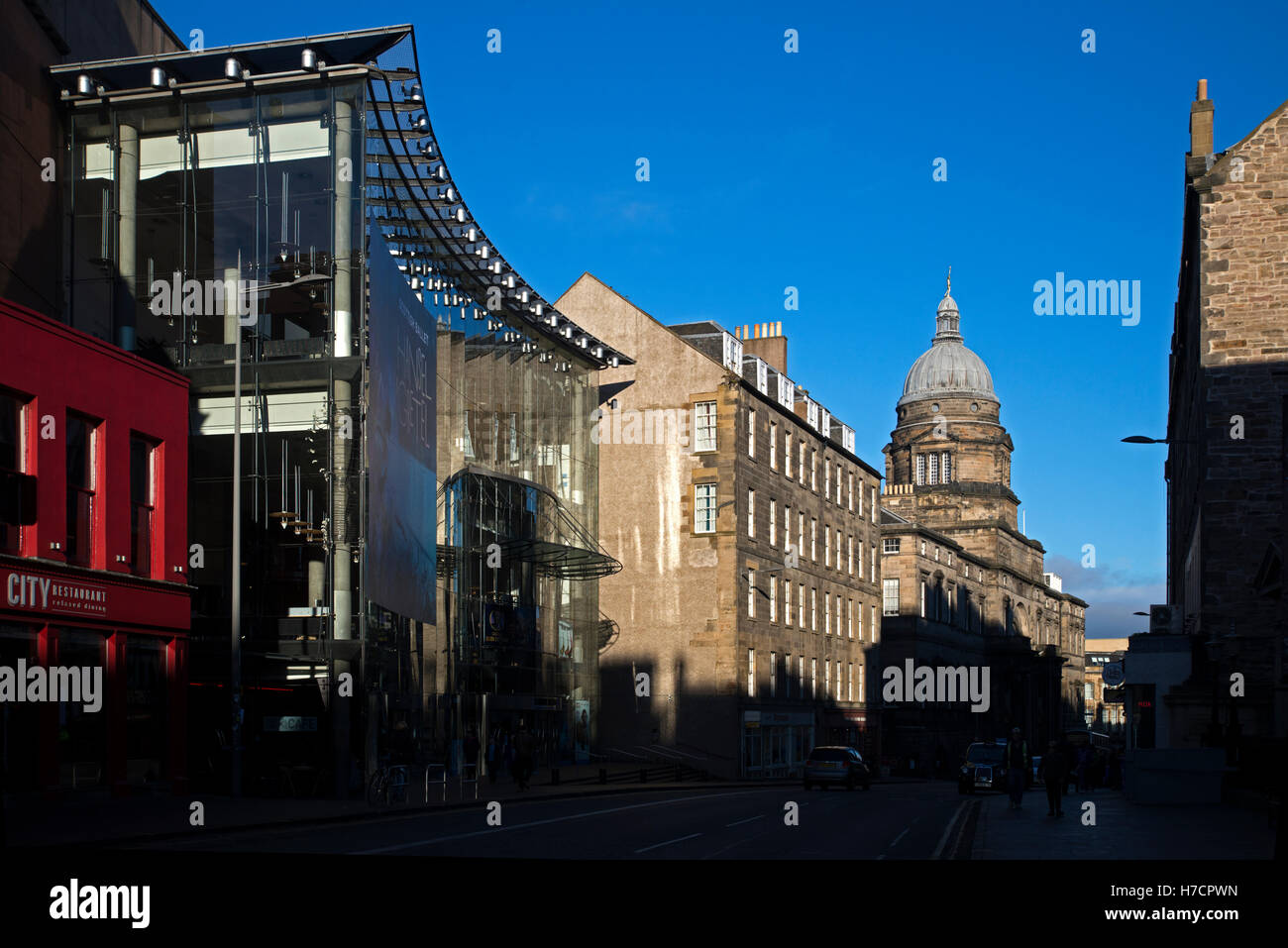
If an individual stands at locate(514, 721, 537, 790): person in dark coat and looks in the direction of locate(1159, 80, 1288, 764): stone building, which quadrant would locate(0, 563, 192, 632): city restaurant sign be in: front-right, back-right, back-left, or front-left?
back-right

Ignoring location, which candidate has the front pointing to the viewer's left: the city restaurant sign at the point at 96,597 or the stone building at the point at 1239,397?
the stone building

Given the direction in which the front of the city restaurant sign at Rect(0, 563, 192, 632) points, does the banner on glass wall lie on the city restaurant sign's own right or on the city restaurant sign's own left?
on the city restaurant sign's own left

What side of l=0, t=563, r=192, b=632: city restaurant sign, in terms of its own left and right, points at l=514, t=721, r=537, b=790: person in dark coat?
left

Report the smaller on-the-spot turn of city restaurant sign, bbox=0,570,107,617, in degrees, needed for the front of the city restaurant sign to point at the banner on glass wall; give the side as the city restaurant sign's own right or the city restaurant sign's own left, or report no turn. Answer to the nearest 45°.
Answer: approximately 90° to the city restaurant sign's own left

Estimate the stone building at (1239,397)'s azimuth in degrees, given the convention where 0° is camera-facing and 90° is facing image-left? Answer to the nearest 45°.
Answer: approximately 90°

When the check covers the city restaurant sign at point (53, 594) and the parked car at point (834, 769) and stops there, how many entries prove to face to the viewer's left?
0

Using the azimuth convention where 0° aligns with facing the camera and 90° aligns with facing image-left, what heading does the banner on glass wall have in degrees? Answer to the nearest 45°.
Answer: approximately 315°
